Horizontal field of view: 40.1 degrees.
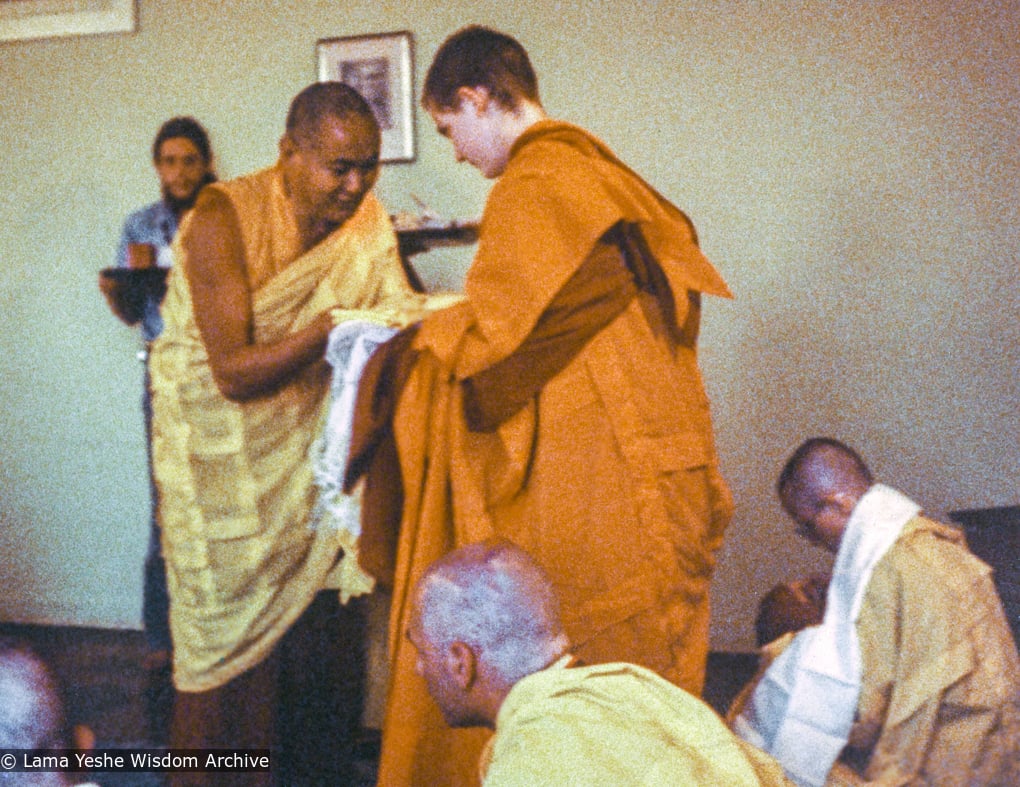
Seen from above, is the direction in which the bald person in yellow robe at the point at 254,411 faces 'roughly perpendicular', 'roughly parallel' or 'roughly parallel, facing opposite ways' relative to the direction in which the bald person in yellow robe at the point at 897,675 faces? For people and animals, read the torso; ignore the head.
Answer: roughly parallel, facing opposite ways

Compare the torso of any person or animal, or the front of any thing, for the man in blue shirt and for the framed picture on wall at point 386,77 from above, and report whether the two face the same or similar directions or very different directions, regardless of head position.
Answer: same or similar directions

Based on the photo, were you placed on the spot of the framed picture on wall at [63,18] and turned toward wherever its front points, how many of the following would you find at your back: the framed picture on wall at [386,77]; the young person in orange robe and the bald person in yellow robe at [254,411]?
0

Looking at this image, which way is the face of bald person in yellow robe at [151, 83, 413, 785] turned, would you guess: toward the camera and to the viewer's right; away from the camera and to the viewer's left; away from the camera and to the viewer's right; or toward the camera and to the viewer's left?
toward the camera and to the viewer's right

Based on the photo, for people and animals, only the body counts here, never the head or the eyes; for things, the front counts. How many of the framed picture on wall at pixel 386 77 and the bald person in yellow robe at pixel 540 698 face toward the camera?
1

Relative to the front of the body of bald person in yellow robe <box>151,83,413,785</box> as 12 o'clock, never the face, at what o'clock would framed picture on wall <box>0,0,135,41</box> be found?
The framed picture on wall is roughly at 7 o'clock from the bald person in yellow robe.

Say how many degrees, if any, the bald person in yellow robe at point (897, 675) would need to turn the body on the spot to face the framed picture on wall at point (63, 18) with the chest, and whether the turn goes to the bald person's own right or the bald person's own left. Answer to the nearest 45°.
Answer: approximately 45° to the bald person's own right

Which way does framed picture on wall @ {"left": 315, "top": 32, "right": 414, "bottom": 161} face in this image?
toward the camera

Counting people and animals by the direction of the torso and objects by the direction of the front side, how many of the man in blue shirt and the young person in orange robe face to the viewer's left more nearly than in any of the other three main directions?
1

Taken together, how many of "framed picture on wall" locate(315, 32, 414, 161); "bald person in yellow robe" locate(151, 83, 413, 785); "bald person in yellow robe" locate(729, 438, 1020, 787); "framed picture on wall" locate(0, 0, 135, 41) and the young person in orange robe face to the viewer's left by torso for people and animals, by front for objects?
2

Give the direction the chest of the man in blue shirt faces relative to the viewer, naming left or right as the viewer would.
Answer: facing the viewer

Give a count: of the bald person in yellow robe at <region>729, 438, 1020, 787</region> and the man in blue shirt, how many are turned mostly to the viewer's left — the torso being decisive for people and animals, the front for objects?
1

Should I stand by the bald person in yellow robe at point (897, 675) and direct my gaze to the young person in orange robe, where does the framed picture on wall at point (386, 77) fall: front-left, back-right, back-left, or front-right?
front-right

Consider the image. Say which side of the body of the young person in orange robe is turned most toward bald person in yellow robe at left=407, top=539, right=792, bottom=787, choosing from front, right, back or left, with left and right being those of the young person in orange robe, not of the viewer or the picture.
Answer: left

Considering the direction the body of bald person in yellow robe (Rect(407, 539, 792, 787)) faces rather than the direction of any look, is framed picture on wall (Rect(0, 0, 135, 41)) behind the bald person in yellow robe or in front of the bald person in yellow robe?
in front

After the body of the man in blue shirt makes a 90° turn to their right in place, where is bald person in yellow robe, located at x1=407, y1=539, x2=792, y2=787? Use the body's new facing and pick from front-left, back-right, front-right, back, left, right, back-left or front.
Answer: left
